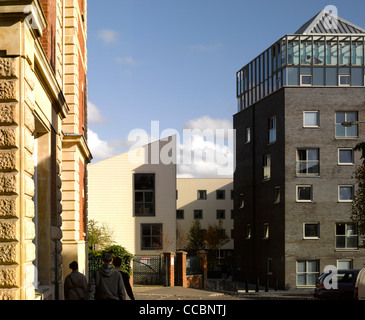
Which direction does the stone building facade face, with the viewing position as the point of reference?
facing to the right of the viewer

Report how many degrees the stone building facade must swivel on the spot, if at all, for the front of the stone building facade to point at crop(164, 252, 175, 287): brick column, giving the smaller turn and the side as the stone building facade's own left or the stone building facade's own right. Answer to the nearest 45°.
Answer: approximately 90° to the stone building facade's own left

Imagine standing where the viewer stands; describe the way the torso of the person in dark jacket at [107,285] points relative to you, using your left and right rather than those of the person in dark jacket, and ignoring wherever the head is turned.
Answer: facing away from the viewer

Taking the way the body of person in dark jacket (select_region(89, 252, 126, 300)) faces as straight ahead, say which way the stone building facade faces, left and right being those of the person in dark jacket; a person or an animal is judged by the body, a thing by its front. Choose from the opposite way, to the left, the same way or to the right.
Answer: to the right

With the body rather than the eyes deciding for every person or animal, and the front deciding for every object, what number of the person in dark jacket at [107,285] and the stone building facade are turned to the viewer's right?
1

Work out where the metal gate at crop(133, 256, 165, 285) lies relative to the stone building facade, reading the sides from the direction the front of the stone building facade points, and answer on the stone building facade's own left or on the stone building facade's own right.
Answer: on the stone building facade's own left

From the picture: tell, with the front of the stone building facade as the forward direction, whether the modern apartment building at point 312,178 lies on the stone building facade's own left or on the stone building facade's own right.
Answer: on the stone building facade's own left

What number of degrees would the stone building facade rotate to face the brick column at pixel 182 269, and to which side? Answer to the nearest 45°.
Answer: approximately 90° to its left
